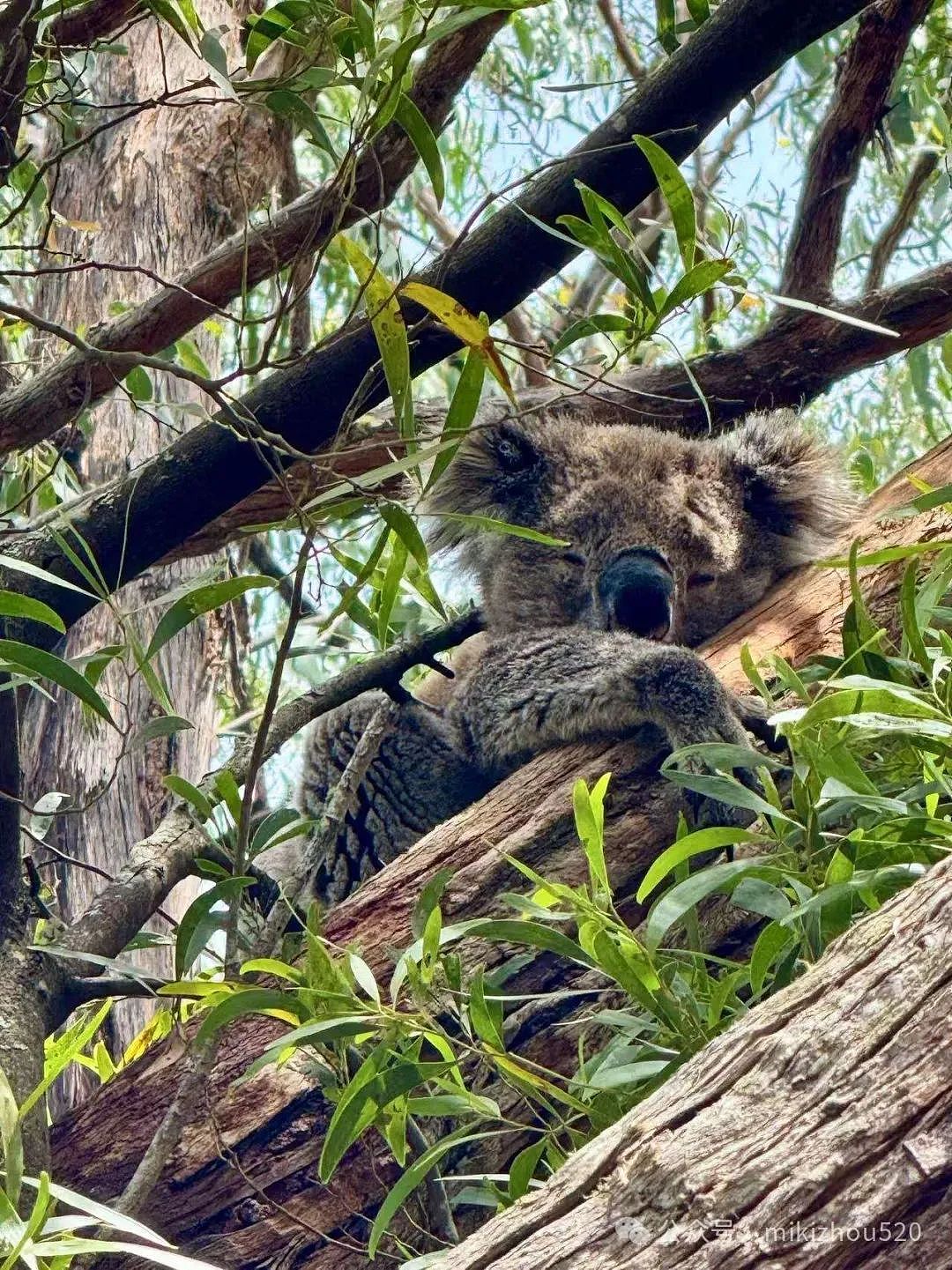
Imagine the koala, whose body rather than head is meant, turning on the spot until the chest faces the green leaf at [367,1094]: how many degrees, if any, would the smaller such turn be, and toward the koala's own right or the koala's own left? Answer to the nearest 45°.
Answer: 0° — it already faces it

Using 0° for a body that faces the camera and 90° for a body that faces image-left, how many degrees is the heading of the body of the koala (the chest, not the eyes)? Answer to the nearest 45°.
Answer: approximately 0°
